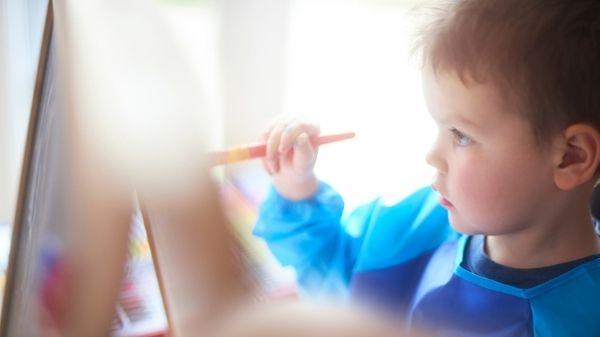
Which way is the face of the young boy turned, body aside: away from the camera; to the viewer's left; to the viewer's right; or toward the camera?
to the viewer's left

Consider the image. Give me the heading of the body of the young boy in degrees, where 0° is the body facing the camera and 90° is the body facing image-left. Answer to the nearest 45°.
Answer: approximately 45°
